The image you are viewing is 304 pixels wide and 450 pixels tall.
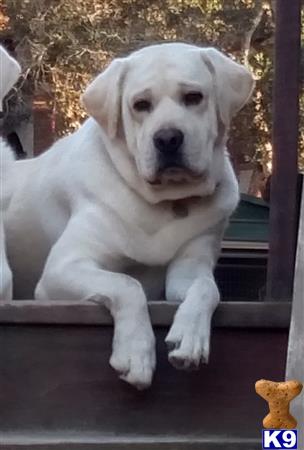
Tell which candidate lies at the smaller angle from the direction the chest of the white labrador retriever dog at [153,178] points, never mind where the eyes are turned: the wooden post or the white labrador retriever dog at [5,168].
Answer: the wooden post

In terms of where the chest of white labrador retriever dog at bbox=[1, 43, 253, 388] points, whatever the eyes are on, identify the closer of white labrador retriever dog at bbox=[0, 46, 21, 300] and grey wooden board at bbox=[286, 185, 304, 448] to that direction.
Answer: the grey wooden board

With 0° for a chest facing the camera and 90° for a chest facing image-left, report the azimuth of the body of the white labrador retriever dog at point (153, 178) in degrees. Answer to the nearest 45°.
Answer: approximately 315°

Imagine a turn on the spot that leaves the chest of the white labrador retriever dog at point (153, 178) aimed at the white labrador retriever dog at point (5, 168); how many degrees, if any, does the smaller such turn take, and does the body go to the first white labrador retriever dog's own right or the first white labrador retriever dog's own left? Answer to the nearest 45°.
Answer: approximately 135° to the first white labrador retriever dog's own right
